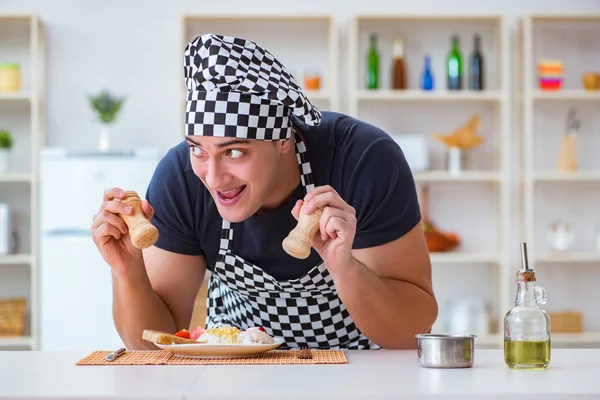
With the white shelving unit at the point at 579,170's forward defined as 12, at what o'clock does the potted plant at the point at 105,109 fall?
The potted plant is roughly at 2 o'clock from the white shelving unit.

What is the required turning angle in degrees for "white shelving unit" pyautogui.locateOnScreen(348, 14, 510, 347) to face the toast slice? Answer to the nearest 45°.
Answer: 0° — it already faces it

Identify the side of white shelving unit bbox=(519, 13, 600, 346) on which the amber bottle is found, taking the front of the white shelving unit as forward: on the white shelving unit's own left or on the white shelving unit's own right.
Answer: on the white shelving unit's own right

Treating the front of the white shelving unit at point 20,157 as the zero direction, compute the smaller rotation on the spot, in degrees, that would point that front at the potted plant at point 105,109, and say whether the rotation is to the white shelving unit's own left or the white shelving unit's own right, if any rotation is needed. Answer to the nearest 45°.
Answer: approximately 45° to the white shelving unit's own left

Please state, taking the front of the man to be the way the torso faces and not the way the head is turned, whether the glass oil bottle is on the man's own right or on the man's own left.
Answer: on the man's own left

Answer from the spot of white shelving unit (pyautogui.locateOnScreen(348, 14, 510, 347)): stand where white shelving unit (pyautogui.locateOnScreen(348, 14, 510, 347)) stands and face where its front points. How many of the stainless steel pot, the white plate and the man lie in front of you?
3

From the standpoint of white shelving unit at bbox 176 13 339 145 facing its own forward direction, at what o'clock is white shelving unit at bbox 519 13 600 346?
white shelving unit at bbox 519 13 600 346 is roughly at 9 o'clock from white shelving unit at bbox 176 13 339 145.

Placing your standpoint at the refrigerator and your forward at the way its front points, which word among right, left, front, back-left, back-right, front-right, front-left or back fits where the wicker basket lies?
back-right
